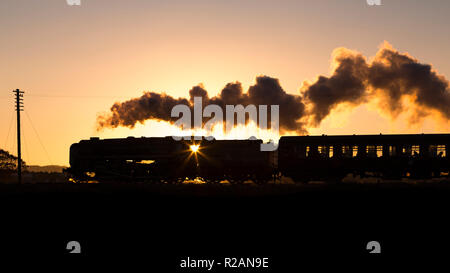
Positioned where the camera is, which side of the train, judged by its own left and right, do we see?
left
